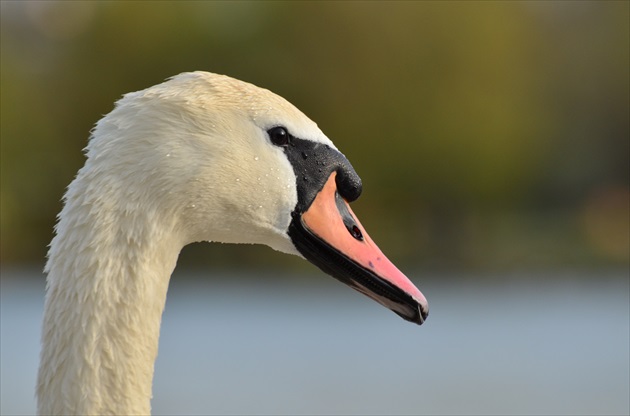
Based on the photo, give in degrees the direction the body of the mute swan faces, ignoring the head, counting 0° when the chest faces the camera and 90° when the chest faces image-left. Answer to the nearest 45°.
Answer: approximately 270°
